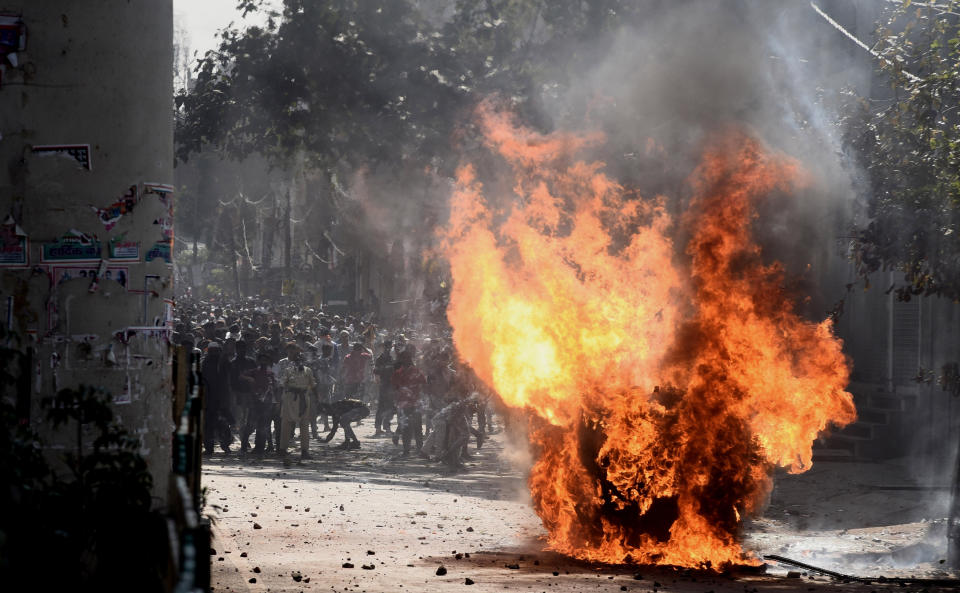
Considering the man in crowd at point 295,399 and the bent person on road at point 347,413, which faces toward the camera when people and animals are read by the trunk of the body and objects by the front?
the man in crowd

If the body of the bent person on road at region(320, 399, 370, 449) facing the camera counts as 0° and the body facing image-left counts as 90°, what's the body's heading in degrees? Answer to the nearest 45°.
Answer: approximately 90°

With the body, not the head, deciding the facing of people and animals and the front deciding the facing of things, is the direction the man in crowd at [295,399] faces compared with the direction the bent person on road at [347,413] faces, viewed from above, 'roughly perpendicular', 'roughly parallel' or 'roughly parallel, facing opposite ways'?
roughly perpendicular

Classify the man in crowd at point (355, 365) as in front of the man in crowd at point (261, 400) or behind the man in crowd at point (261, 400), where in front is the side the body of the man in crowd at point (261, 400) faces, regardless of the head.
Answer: behind

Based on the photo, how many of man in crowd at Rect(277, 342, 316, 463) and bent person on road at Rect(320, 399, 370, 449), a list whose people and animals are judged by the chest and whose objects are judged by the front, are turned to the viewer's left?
1

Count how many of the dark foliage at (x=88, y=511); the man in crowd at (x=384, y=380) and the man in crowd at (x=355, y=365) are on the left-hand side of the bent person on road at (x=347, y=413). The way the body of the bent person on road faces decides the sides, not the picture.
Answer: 1

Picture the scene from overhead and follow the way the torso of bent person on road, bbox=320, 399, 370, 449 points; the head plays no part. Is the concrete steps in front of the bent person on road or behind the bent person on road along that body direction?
behind

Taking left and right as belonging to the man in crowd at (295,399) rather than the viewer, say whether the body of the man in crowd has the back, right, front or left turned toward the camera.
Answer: front

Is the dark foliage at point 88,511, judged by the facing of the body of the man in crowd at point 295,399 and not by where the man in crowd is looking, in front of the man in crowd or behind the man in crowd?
in front

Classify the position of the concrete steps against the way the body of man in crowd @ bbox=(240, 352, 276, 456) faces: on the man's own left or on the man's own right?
on the man's own left

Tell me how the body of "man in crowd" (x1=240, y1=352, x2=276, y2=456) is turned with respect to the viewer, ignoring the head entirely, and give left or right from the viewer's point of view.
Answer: facing the viewer and to the left of the viewer
